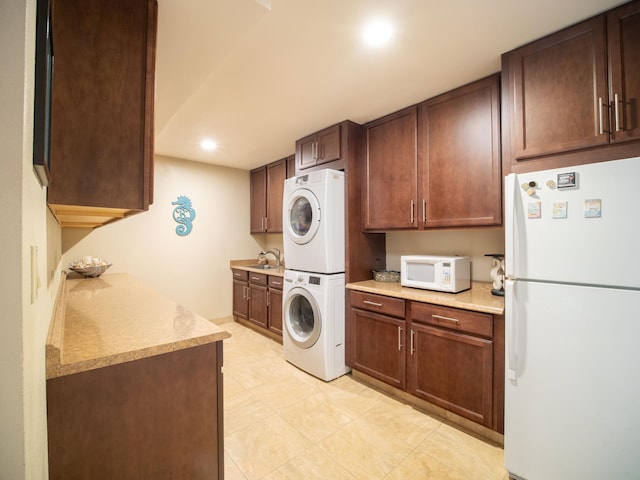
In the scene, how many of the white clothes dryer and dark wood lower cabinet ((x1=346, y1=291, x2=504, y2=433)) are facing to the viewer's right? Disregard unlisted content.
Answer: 0

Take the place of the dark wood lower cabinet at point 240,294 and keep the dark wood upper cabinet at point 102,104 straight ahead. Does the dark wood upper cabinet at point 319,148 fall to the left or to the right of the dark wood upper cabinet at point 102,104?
left

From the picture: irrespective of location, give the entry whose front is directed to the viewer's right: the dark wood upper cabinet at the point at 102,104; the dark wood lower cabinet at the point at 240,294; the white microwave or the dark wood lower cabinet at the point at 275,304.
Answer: the dark wood upper cabinet

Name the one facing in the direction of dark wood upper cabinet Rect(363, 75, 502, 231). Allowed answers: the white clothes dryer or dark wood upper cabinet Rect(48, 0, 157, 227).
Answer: dark wood upper cabinet Rect(48, 0, 157, 227)

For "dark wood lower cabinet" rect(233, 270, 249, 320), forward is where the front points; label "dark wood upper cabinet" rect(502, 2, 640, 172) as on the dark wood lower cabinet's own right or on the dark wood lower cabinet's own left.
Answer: on the dark wood lower cabinet's own left

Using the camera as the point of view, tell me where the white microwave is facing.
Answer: facing the viewer and to the left of the viewer

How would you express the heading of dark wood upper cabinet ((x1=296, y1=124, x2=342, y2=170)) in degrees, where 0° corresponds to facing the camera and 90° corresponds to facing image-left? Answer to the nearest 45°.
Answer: approximately 45°

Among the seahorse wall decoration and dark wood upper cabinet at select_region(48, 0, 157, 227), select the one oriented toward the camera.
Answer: the seahorse wall decoration

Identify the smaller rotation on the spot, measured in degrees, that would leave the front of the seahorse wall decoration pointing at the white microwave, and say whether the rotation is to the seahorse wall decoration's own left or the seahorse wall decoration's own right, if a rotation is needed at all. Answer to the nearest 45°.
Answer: approximately 45° to the seahorse wall decoration's own left

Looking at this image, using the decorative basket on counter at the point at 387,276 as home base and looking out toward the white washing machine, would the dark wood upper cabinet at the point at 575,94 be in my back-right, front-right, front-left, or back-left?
back-left

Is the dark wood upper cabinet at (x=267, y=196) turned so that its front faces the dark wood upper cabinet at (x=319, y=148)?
no

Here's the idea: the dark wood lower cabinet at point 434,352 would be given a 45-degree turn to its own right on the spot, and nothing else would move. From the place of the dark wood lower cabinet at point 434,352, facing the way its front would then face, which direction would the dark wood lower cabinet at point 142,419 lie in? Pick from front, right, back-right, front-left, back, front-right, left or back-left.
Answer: front-left

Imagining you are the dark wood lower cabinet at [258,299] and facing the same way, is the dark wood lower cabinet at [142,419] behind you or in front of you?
in front

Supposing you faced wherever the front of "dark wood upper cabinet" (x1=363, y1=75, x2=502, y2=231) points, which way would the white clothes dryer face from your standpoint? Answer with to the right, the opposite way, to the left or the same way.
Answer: the same way

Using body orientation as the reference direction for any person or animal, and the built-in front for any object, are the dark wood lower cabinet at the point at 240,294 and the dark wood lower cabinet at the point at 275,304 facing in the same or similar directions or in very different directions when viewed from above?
same or similar directions

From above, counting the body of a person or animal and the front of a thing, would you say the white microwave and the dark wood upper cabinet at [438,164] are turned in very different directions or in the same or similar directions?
same or similar directions

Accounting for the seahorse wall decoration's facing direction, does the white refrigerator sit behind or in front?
in front
